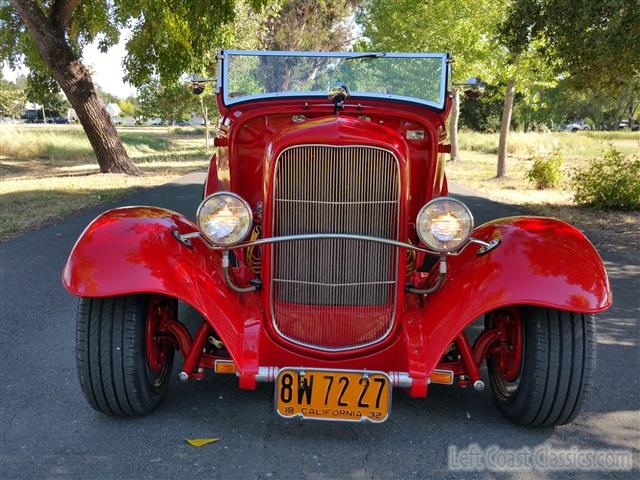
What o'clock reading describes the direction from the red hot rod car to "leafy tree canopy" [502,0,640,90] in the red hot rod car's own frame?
The leafy tree canopy is roughly at 7 o'clock from the red hot rod car.

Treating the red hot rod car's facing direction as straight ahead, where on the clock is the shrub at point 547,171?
The shrub is roughly at 7 o'clock from the red hot rod car.

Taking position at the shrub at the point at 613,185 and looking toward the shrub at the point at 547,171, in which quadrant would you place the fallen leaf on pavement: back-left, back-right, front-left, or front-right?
back-left

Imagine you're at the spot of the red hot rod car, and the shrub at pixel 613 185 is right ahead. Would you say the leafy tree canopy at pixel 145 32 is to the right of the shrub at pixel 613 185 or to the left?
left

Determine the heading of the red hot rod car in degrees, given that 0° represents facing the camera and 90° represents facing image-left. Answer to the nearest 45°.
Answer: approximately 0°

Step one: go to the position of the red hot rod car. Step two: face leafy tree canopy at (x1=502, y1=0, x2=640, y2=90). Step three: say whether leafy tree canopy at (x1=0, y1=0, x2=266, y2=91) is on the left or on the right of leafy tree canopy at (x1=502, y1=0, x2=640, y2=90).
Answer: left

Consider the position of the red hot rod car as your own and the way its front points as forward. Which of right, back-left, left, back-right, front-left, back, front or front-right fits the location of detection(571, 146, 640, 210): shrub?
back-left

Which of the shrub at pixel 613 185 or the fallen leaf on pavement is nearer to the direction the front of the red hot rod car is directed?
the fallen leaf on pavement
